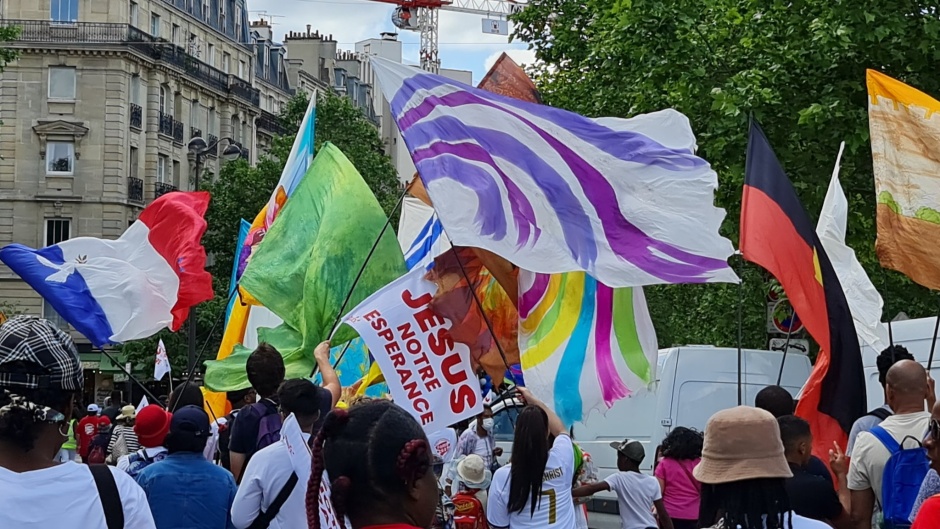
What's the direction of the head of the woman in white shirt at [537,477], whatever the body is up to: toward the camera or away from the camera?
away from the camera

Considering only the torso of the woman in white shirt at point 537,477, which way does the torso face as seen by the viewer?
away from the camera

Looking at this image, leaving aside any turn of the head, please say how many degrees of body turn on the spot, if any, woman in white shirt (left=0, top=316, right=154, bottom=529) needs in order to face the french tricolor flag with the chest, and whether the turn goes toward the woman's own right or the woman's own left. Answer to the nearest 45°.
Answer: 0° — they already face it

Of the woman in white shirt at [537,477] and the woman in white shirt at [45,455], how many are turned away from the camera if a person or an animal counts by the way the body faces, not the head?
2

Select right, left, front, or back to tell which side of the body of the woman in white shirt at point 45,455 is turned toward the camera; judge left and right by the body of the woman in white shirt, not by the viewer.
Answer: back

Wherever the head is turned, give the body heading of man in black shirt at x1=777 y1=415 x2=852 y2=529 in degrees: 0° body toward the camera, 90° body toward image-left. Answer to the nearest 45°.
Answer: approximately 225°

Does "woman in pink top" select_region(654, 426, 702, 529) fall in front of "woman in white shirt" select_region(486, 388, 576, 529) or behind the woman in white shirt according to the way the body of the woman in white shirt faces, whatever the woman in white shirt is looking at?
in front

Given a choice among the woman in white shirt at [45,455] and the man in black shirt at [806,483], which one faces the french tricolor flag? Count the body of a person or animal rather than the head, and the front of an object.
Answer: the woman in white shirt

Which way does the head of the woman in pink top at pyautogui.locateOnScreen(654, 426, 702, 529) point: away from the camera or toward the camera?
away from the camera

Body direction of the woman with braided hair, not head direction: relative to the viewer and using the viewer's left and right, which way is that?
facing away from the viewer and to the right of the viewer
